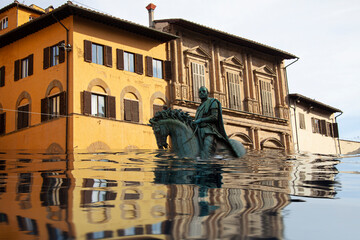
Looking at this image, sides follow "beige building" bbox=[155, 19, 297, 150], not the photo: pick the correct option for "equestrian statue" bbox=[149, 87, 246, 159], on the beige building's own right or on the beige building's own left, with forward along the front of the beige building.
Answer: on the beige building's own right

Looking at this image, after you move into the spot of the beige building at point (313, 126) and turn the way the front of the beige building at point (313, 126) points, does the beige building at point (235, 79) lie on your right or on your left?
on your right

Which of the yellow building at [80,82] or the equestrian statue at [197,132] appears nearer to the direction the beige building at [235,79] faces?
the equestrian statue

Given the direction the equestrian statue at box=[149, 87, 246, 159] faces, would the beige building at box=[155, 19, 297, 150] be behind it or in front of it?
behind

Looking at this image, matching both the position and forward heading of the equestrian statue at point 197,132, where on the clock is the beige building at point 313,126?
The beige building is roughly at 5 o'clock from the equestrian statue.

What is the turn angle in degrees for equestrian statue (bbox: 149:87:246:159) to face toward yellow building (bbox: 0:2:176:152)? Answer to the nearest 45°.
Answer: approximately 90° to its right

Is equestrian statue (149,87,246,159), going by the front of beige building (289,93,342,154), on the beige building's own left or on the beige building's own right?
on the beige building's own right
